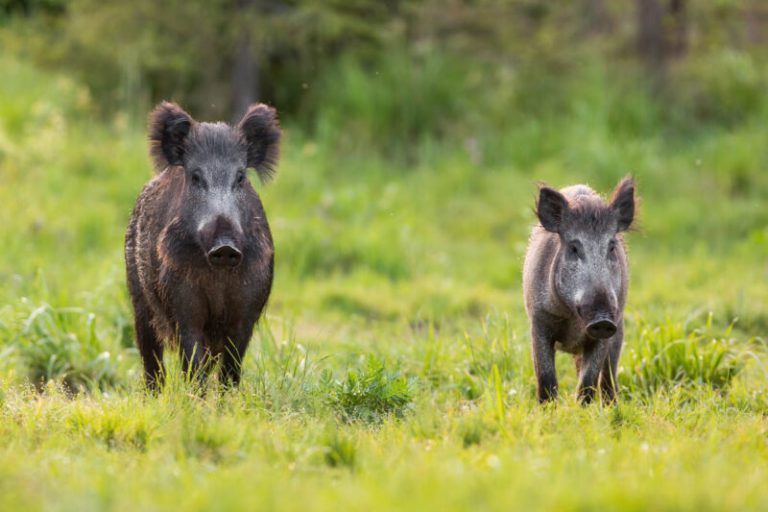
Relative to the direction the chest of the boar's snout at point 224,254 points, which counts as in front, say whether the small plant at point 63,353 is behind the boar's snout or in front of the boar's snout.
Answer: behind

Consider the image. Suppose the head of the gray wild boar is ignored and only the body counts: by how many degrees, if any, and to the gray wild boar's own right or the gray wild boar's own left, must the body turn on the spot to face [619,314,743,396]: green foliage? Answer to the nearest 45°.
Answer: approximately 135° to the gray wild boar's own left

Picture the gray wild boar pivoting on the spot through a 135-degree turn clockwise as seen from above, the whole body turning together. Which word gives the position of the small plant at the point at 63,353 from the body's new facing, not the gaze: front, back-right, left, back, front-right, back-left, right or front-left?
front-left

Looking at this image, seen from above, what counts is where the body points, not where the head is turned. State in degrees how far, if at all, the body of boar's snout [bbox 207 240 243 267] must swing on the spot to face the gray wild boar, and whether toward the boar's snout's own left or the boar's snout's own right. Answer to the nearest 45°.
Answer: approximately 90° to the boar's snout's own left

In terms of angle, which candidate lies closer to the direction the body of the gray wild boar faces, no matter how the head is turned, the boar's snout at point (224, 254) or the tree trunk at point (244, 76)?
the boar's snout

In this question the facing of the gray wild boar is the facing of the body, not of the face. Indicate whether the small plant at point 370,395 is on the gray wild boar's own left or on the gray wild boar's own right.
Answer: on the gray wild boar's own right

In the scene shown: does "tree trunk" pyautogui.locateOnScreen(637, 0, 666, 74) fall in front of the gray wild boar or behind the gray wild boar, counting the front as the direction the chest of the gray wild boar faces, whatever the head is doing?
behind

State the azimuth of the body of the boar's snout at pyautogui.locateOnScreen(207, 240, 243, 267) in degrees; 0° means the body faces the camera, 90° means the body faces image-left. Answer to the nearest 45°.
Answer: approximately 0°

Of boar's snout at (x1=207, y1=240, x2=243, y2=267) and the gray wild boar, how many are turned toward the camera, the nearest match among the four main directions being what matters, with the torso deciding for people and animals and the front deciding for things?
2
